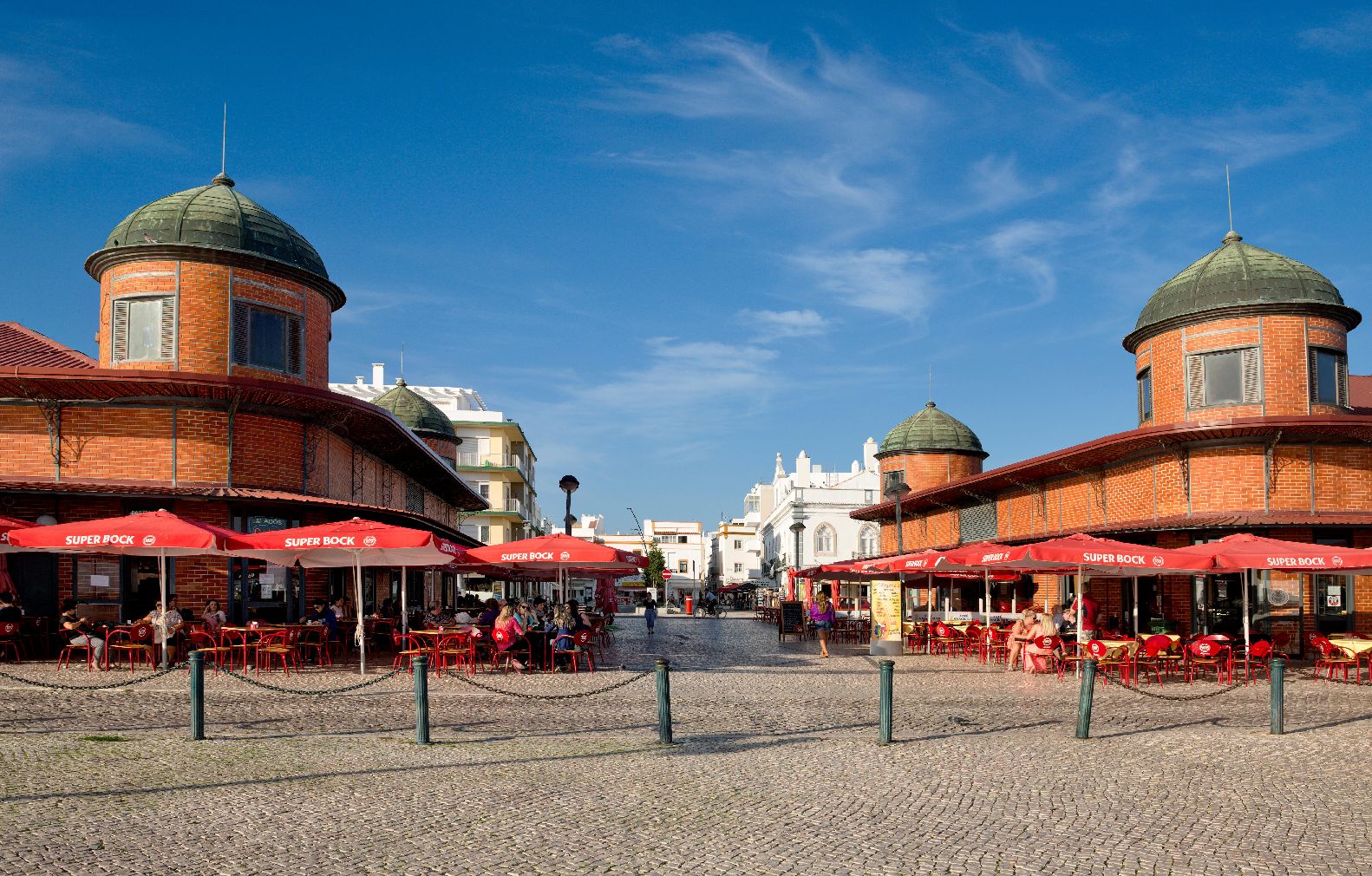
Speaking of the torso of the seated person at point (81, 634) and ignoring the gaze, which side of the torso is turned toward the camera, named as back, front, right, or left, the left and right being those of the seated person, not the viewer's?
right

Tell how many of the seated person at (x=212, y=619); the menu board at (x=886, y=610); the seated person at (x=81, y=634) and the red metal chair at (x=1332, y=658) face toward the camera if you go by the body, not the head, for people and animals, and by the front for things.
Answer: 2

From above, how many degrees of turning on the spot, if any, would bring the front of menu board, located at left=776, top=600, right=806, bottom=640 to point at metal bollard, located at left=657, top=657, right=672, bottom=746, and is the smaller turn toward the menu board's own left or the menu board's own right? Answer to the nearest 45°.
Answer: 0° — it already faces it

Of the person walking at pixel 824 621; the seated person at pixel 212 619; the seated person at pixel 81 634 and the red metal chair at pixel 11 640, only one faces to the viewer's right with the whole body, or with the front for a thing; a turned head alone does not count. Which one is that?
the seated person at pixel 81 634
